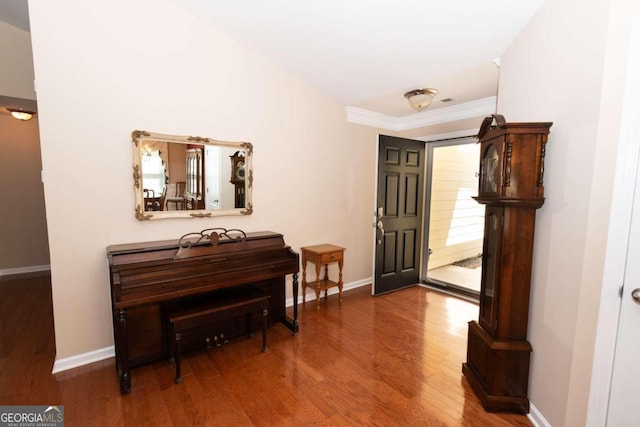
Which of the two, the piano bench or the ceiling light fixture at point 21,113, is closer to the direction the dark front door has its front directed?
the piano bench

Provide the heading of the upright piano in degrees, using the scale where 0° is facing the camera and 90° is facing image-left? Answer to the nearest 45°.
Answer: approximately 315°

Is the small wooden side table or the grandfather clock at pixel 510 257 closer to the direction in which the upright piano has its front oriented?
the grandfather clock

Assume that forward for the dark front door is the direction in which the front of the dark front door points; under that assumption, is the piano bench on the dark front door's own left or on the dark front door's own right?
on the dark front door's own right

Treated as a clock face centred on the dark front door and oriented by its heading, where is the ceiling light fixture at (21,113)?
The ceiling light fixture is roughly at 4 o'clock from the dark front door.

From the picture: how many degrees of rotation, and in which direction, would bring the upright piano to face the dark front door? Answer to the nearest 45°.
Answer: approximately 45° to its left

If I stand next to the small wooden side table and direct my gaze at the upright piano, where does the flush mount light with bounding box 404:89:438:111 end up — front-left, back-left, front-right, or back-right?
back-left
